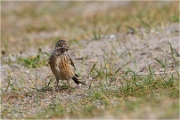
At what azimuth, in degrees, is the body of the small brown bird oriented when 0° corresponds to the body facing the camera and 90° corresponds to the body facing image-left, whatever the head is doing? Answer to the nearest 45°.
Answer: approximately 45°
